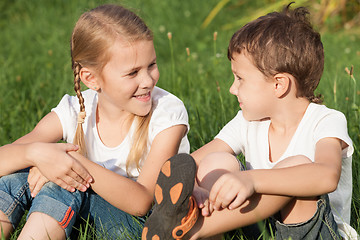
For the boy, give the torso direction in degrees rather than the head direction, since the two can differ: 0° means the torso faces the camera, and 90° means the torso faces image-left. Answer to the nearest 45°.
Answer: approximately 45°

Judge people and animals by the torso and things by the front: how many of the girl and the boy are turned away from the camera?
0

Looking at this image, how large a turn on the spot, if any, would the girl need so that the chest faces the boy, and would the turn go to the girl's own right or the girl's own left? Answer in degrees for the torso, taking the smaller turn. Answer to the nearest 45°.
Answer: approximately 90° to the girl's own left

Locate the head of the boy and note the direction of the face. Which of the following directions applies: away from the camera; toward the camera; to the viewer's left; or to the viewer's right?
to the viewer's left

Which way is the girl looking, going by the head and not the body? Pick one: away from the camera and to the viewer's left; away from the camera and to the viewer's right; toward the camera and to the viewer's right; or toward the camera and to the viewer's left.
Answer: toward the camera and to the viewer's right

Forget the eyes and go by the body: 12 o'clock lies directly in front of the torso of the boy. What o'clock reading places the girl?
The girl is roughly at 2 o'clock from the boy.

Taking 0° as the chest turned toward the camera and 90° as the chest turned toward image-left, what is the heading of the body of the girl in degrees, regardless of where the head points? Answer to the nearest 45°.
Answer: approximately 45°
